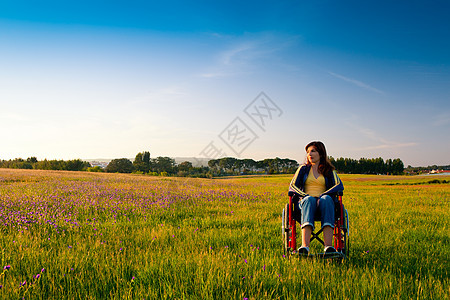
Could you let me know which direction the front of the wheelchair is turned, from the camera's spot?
facing the viewer

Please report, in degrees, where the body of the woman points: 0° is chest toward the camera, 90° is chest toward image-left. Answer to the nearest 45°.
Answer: approximately 0°
